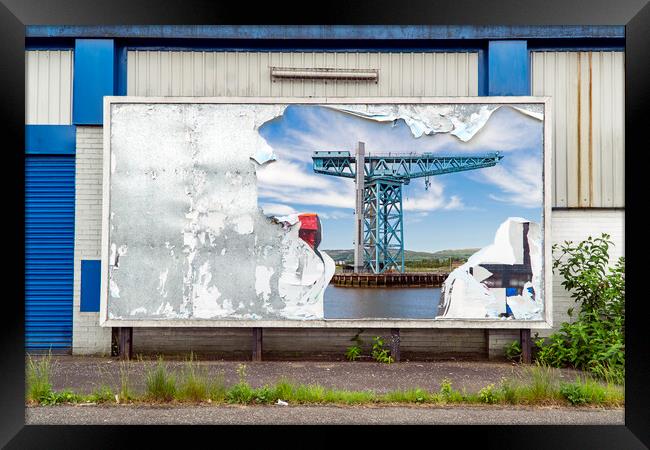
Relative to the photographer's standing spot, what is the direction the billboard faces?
facing the viewer

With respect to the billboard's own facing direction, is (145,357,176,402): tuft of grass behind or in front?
in front
